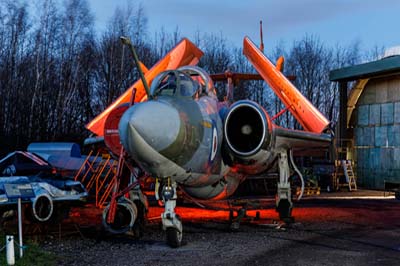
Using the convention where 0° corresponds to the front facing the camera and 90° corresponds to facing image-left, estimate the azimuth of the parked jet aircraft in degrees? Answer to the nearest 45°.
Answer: approximately 45°

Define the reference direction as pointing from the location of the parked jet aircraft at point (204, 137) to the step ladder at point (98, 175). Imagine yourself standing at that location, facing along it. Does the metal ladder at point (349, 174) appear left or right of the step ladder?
right

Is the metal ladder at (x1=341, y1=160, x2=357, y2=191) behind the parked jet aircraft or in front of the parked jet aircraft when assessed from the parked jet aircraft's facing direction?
behind

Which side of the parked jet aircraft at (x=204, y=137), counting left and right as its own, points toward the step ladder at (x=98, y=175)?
right

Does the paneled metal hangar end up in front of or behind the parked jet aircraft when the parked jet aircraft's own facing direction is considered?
behind
